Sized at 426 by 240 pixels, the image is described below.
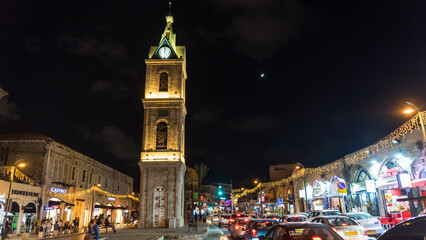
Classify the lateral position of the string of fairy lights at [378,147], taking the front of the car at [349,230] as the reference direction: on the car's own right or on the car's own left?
on the car's own right

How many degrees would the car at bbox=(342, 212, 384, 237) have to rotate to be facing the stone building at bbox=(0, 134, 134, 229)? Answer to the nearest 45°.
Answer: approximately 45° to its left

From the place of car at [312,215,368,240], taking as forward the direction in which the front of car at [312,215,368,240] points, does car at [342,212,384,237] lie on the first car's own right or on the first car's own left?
on the first car's own right

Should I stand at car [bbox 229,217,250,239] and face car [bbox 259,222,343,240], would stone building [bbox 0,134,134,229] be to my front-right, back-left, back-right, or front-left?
back-right

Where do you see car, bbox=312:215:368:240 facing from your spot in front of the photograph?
facing away from the viewer and to the left of the viewer

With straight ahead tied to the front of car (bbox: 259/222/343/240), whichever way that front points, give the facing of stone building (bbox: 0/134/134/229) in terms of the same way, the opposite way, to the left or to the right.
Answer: to the right

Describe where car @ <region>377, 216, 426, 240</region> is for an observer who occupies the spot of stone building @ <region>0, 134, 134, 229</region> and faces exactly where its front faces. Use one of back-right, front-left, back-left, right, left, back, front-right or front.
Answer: front-right

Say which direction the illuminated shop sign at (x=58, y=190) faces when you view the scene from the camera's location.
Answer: facing the viewer and to the right of the viewer

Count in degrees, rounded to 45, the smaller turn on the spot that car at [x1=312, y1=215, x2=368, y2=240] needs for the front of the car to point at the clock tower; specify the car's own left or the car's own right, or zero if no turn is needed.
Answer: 0° — it already faces it

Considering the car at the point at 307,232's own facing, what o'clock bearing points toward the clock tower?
The clock tower is roughly at 11 o'clock from the car.

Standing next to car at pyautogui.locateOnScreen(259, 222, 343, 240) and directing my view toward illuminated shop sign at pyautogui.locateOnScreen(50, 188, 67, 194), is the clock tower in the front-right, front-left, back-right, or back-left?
front-right

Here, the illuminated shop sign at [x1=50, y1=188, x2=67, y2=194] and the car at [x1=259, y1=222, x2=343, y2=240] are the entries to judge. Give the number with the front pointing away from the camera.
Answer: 1

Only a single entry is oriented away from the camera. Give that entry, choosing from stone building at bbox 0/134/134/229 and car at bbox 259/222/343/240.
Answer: the car

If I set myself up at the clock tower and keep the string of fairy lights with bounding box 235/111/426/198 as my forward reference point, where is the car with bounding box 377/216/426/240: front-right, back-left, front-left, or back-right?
front-right

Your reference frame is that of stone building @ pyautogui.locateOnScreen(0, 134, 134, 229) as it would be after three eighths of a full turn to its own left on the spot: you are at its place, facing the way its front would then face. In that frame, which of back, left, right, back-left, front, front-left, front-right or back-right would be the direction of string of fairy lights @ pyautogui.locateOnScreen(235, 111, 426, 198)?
back-right

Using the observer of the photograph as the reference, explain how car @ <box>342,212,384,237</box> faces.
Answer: facing away from the viewer and to the left of the viewer

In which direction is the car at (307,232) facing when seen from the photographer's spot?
facing away from the viewer

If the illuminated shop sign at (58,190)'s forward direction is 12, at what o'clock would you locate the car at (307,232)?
The car is roughly at 1 o'clock from the illuminated shop sign.

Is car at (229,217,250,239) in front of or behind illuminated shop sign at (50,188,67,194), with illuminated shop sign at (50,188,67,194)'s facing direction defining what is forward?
in front

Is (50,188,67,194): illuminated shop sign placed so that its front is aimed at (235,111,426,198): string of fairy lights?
yes
